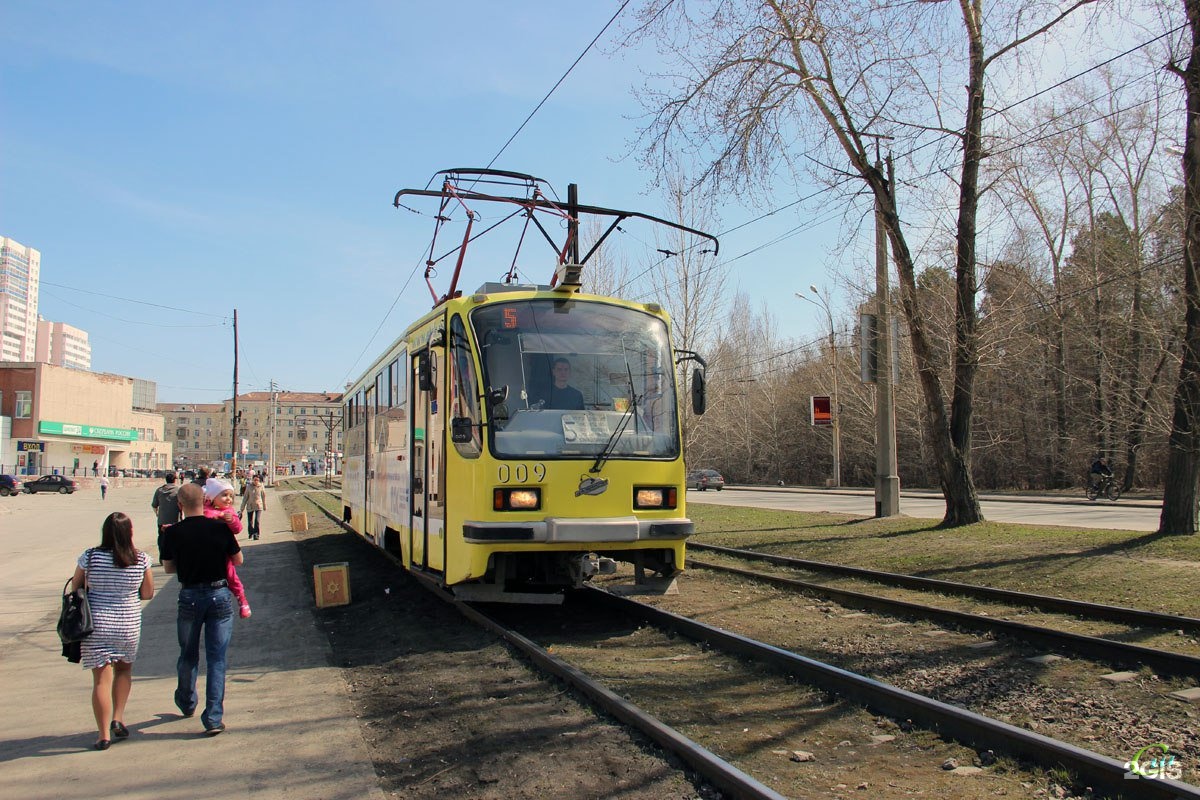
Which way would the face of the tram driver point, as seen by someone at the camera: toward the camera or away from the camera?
toward the camera

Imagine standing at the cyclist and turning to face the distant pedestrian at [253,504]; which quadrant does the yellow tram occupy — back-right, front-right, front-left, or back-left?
front-left

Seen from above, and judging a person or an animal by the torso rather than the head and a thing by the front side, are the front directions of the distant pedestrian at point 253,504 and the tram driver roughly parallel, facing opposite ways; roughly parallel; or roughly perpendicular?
roughly parallel

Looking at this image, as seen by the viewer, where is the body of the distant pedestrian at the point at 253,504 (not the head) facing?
toward the camera

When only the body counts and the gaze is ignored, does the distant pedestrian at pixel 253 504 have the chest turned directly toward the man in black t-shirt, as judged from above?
yes

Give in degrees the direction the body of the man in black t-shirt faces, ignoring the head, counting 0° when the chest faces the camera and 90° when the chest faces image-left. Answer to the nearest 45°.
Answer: approximately 180°

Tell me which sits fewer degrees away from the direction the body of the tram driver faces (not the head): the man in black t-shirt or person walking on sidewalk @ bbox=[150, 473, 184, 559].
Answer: the man in black t-shirt

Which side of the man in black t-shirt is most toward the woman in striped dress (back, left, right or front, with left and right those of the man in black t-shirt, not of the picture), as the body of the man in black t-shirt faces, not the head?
left

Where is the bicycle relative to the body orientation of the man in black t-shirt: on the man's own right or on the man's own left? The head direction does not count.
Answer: on the man's own right

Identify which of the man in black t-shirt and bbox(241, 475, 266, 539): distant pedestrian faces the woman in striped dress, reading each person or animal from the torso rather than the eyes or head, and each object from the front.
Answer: the distant pedestrian

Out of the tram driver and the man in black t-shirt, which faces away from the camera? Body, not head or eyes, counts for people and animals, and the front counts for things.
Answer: the man in black t-shirt

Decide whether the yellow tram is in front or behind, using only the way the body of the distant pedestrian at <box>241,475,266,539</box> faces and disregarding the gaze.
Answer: in front

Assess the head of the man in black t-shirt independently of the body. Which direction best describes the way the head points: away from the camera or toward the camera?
away from the camera

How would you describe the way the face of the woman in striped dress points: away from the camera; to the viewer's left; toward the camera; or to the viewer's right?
away from the camera

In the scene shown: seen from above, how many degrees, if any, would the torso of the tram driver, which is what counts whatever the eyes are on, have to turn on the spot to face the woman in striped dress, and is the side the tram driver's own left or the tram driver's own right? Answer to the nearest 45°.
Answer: approximately 45° to the tram driver's own right

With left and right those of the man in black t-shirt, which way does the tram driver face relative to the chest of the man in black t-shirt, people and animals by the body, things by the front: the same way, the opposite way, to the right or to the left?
the opposite way

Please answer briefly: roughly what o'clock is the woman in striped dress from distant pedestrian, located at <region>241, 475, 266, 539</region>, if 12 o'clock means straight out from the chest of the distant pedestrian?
The woman in striped dress is roughly at 12 o'clock from the distant pedestrian.

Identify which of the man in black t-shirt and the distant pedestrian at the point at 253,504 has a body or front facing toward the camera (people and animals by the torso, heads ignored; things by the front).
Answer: the distant pedestrian

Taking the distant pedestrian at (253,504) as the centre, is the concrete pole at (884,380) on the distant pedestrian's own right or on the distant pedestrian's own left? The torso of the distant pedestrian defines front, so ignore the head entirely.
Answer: on the distant pedestrian's own left

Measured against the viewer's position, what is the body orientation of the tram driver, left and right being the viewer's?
facing the viewer
